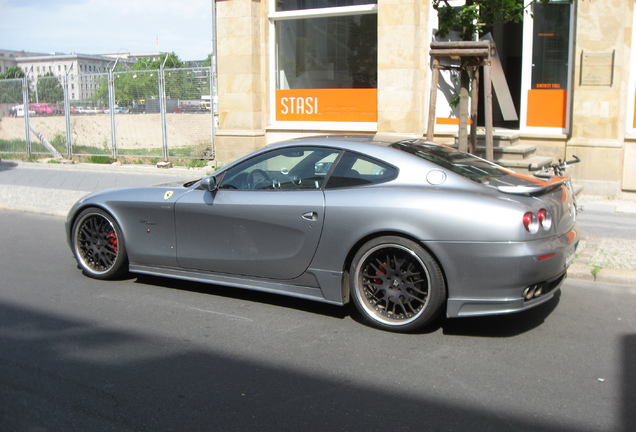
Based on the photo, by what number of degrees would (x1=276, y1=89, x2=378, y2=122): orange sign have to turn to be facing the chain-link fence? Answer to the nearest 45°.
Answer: approximately 135° to its right

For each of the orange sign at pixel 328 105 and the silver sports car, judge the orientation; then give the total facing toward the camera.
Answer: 1

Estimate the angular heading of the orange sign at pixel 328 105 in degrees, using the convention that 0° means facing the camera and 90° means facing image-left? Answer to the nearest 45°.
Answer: approximately 0°

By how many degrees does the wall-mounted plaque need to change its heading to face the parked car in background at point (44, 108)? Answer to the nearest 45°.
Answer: approximately 90° to its right

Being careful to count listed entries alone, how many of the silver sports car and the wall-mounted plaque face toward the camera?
1

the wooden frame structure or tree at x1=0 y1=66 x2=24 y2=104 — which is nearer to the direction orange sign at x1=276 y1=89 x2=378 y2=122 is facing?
the wooden frame structure

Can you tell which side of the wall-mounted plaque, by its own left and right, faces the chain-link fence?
right

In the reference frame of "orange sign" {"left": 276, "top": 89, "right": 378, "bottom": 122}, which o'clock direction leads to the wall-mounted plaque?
The wall-mounted plaque is roughly at 10 o'clock from the orange sign.

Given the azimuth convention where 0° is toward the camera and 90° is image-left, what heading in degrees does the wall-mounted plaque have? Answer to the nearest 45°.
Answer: approximately 0°

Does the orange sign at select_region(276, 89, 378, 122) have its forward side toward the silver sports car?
yes

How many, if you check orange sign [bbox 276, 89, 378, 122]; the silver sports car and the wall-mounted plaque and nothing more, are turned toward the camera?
2
